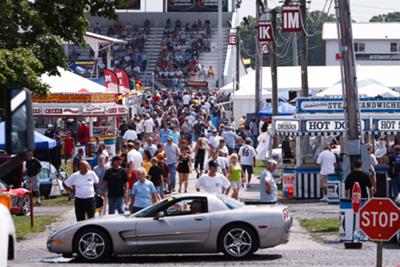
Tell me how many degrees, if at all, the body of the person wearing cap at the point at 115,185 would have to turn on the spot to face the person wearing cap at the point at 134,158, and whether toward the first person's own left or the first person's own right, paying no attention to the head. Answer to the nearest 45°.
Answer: approximately 180°

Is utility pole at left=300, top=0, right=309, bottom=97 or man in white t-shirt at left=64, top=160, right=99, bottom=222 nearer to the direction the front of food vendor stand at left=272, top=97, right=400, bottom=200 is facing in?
the man in white t-shirt

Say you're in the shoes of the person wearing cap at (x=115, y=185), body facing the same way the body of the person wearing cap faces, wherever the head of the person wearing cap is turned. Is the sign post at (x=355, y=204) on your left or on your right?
on your left
